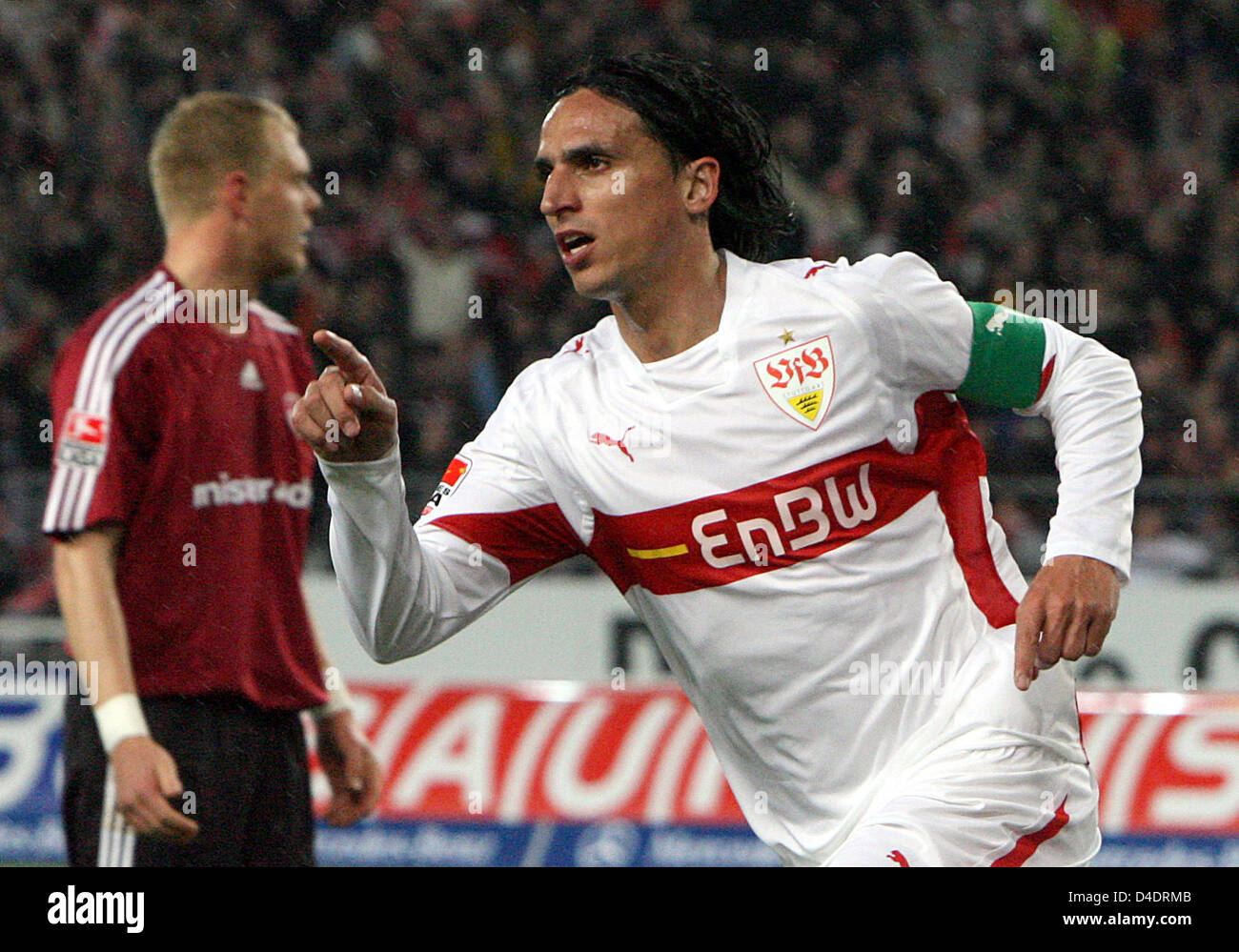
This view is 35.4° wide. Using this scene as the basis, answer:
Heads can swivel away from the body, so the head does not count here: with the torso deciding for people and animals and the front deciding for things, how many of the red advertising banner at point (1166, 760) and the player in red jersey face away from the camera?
0

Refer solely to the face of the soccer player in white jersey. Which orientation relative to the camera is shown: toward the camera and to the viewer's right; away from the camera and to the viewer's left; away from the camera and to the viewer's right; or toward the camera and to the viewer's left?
toward the camera and to the viewer's left

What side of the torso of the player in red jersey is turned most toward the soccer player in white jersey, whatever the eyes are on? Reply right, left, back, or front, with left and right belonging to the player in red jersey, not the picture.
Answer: front

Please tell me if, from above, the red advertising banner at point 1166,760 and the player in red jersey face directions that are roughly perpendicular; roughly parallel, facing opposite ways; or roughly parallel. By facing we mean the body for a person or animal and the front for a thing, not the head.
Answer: roughly perpendicular

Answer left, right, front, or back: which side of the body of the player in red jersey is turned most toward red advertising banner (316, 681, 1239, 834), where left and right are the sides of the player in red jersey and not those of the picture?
left

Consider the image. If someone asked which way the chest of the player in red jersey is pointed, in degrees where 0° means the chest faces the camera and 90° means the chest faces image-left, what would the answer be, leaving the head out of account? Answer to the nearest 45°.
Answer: approximately 315°

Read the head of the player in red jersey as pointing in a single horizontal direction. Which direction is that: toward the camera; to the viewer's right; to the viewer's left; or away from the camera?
to the viewer's right

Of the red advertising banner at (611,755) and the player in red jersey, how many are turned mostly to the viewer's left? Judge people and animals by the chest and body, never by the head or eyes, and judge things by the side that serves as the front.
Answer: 0

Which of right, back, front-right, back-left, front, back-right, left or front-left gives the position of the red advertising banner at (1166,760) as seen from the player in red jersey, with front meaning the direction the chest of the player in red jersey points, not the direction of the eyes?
left
